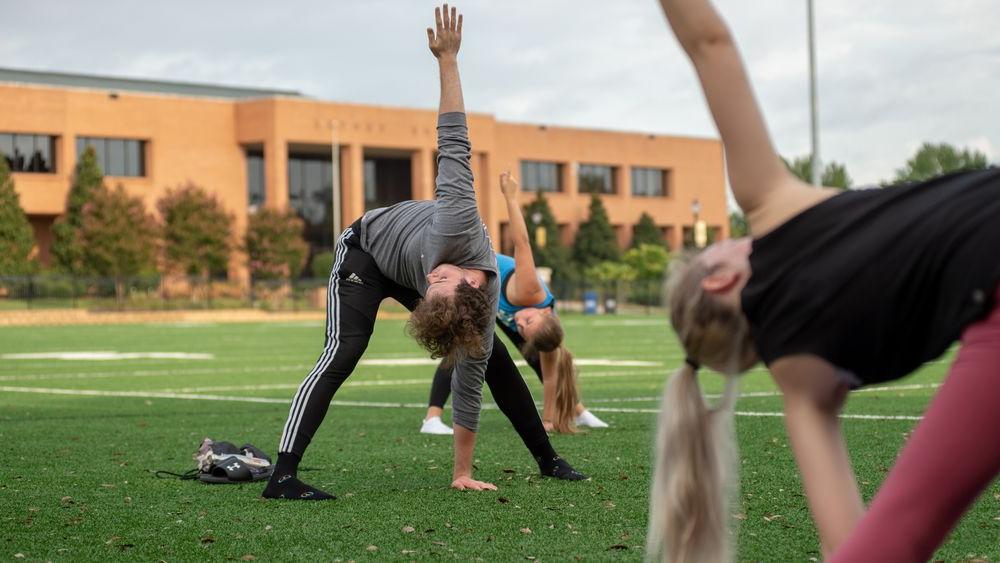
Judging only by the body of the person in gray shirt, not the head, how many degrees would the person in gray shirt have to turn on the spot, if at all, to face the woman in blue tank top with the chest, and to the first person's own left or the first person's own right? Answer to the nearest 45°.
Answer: approximately 135° to the first person's own left

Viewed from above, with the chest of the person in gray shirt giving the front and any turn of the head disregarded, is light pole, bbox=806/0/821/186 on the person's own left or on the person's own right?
on the person's own left

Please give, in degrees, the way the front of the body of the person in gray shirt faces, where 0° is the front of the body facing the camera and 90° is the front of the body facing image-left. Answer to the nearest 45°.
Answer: approximately 315°
